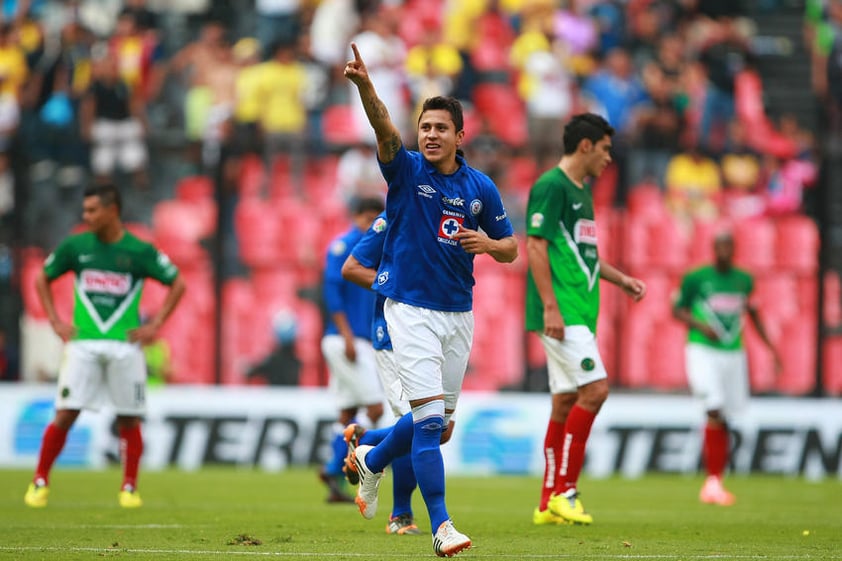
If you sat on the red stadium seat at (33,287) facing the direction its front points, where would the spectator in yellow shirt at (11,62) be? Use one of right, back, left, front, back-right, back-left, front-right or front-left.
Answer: back

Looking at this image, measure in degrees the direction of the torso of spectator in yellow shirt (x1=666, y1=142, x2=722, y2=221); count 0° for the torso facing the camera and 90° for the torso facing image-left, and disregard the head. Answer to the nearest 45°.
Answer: approximately 0°

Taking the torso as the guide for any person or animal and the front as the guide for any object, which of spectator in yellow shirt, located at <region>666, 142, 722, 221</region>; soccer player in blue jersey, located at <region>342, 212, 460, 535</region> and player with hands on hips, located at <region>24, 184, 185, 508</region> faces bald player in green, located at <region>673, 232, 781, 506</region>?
the spectator in yellow shirt

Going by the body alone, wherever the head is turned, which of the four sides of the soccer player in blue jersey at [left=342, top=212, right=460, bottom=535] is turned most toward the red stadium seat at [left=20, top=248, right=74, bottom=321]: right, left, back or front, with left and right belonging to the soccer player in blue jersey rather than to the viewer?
back

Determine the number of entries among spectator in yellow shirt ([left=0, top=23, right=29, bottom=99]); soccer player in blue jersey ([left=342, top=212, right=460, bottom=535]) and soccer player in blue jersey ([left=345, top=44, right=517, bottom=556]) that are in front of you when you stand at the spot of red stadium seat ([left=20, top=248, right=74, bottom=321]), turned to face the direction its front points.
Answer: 2

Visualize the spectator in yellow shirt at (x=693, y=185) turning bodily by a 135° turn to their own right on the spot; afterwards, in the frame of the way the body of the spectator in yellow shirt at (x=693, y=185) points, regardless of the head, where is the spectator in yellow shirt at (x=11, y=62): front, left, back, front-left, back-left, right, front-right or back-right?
front-left

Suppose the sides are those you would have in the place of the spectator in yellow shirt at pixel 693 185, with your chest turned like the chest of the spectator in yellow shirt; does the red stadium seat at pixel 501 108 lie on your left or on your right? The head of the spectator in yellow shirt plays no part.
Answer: on your right

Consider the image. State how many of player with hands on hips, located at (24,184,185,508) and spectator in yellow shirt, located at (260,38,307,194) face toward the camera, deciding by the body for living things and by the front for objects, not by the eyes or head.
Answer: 2

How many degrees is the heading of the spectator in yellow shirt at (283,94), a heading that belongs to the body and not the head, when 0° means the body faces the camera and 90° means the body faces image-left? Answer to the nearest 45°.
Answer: approximately 0°

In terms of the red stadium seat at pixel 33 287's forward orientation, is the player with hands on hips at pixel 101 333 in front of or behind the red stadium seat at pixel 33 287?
in front

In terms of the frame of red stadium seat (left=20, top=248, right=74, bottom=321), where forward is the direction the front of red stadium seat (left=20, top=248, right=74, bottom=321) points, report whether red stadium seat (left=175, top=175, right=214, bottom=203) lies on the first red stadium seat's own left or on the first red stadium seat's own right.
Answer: on the first red stadium seat's own left

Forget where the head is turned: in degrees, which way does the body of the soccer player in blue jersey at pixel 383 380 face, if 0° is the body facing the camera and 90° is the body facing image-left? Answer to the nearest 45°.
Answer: approximately 315°
